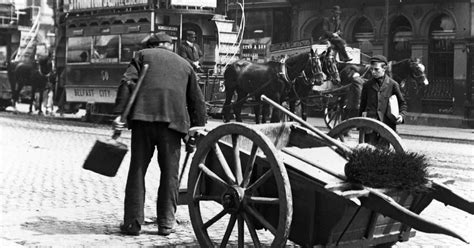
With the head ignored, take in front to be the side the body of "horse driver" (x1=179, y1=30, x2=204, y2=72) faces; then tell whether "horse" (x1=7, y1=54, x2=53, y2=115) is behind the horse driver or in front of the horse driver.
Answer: behind

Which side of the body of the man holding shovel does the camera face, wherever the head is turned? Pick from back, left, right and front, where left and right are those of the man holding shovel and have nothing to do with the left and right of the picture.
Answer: back

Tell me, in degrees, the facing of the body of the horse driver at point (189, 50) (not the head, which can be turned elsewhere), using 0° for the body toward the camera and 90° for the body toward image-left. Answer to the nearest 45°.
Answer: approximately 315°

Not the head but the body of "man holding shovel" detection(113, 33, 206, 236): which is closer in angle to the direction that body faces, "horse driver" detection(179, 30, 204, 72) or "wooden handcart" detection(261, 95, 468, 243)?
the horse driver

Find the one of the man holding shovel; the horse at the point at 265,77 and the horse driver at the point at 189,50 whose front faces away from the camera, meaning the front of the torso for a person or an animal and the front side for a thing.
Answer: the man holding shovel

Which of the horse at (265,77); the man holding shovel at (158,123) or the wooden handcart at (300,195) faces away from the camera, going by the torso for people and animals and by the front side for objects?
the man holding shovel

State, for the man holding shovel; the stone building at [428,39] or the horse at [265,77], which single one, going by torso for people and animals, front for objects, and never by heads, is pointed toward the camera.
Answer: the stone building

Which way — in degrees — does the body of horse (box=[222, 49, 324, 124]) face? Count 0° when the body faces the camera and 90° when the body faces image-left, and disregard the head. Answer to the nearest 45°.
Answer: approximately 270°

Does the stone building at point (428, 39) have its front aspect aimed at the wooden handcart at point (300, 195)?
yes

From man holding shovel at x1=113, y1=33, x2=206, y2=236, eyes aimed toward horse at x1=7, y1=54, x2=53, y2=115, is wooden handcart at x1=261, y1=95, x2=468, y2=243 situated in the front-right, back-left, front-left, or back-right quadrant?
back-right

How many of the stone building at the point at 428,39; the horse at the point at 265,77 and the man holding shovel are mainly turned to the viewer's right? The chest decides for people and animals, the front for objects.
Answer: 1

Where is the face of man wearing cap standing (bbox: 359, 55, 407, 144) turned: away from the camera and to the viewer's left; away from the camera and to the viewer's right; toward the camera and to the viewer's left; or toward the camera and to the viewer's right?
toward the camera and to the viewer's left

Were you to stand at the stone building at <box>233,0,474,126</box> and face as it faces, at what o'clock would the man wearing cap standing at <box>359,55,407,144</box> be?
The man wearing cap standing is roughly at 12 o'clock from the stone building.
